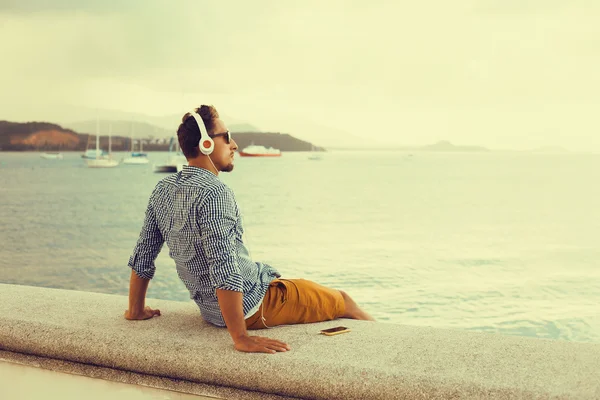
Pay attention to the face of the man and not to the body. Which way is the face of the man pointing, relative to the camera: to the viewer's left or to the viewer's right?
to the viewer's right

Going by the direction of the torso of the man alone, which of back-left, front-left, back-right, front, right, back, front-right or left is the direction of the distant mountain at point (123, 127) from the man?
front-left

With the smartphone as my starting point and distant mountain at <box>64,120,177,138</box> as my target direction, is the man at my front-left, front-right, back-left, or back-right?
front-left

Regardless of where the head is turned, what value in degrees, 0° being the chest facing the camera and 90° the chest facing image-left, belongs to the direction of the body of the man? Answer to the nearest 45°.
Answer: approximately 225°
